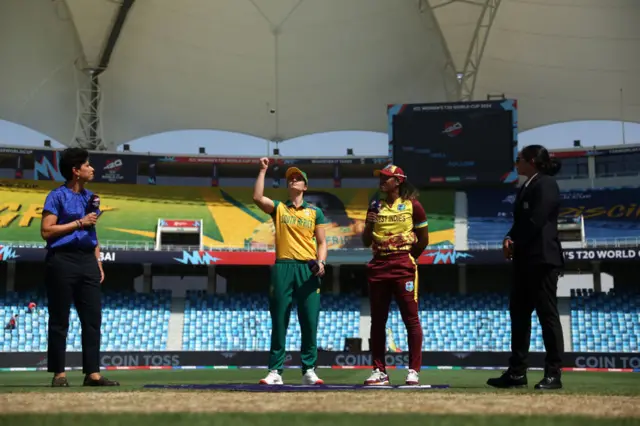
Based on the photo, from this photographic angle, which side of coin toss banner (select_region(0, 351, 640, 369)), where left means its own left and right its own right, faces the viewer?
front

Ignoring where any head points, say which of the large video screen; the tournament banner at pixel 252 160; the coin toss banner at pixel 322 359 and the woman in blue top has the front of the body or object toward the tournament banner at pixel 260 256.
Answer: the tournament banner at pixel 252 160

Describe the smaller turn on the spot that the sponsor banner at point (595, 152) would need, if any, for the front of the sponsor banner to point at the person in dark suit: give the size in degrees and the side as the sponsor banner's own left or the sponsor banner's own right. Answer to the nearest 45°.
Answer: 0° — it already faces them

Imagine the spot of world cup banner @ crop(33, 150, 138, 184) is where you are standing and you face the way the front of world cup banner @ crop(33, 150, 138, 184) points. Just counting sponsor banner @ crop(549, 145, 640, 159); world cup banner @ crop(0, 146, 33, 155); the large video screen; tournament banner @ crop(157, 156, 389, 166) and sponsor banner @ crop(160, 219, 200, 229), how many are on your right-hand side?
1

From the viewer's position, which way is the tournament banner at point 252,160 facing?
facing the viewer

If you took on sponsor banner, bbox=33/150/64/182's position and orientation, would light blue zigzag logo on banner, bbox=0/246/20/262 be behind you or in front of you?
in front

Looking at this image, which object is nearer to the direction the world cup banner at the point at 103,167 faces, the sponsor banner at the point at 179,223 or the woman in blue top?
the woman in blue top

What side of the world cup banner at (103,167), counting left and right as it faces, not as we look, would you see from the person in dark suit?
front

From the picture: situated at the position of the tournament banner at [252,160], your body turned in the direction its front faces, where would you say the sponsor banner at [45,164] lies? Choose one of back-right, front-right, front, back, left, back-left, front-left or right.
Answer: right

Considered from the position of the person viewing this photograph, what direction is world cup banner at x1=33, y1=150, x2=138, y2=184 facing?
facing the viewer

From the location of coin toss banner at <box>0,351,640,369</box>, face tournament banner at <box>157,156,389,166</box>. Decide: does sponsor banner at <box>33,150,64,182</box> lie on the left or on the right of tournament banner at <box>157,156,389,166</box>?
left

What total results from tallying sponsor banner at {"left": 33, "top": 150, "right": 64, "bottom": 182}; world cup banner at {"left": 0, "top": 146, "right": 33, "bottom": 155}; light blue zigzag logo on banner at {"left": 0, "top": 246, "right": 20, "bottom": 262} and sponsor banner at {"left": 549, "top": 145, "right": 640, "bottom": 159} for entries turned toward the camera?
4

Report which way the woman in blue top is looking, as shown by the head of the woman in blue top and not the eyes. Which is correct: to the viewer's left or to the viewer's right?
to the viewer's right

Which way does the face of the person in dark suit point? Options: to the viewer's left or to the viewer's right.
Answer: to the viewer's left

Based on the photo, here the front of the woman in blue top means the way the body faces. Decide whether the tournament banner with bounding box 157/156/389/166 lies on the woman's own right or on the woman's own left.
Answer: on the woman's own left

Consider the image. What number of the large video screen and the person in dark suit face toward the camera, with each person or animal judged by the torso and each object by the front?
1
